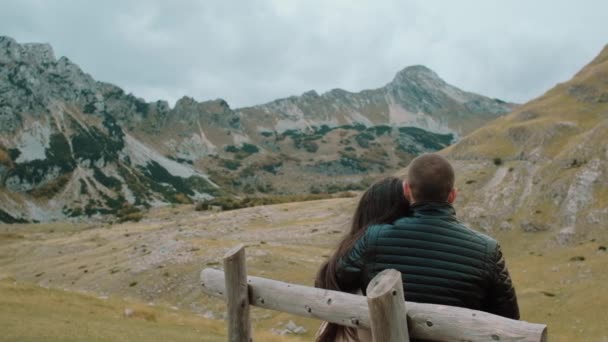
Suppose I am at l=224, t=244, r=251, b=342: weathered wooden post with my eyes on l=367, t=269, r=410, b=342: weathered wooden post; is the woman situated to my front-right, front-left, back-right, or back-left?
front-left

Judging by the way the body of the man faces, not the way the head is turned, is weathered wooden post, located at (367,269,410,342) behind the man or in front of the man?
behind

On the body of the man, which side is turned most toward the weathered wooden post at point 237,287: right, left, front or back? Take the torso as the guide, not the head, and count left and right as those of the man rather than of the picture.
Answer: left

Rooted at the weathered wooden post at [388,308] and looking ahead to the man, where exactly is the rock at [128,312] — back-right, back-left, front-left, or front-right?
front-left

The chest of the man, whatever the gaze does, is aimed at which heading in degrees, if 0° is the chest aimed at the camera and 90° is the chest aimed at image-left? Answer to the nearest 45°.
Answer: approximately 180°

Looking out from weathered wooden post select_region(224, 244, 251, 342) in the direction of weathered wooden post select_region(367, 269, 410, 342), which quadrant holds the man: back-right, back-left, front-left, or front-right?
front-left

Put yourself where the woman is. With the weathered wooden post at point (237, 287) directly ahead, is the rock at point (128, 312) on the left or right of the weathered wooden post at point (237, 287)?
right

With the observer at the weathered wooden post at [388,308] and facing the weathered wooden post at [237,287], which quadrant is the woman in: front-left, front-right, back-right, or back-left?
front-right

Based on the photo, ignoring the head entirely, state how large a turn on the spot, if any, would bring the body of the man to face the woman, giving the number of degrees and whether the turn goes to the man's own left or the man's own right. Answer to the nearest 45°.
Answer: approximately 45° to the man's own left

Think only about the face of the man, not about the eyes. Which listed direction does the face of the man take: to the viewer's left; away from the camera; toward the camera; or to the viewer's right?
away from the camera
